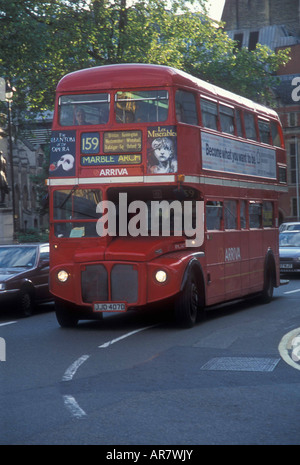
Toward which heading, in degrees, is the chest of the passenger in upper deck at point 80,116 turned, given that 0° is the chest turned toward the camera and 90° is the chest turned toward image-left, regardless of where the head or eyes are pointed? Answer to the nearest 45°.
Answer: approximately 0°

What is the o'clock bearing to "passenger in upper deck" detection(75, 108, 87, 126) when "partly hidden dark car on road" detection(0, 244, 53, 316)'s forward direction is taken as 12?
The passenger in upper deck is roughly at 10 o'clock from the partly hidden dark car on road.

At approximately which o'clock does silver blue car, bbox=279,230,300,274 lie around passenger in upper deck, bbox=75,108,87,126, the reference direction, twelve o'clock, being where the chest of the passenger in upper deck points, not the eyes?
The silver blue car is roughly at 7 o'clock from the passenger in upper deck.

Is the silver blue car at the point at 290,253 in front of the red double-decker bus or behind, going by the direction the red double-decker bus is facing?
behind

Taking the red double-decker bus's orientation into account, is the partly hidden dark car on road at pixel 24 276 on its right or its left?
on its right

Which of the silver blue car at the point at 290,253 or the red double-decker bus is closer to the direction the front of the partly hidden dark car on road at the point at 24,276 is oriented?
the red double-decker bus

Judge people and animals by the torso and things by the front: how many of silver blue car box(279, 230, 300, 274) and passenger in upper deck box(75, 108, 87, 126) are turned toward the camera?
2

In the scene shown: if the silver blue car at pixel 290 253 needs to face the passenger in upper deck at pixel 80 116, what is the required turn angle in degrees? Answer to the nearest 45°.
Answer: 0° — it already faces them
